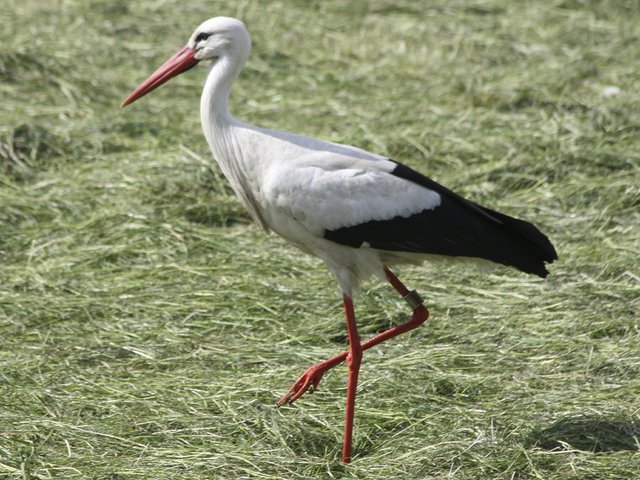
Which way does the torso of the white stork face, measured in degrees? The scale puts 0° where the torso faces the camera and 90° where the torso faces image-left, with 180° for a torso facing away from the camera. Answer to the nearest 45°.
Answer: approximately 90°
